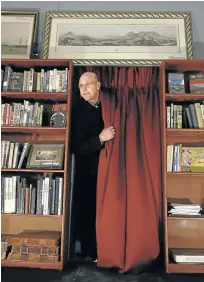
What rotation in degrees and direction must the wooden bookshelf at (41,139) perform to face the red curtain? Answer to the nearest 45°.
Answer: approximately 90° to its left

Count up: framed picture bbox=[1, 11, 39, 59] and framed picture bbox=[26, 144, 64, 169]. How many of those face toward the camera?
2

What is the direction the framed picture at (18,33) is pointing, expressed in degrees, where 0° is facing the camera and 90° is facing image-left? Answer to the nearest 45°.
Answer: approximately 0°

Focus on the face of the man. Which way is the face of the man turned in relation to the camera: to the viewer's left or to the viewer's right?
to the viewer's left

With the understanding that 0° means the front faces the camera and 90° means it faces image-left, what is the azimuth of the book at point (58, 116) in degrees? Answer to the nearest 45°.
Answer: approximately 0°

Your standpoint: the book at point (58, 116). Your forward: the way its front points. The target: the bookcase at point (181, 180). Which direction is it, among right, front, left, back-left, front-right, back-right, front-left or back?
left

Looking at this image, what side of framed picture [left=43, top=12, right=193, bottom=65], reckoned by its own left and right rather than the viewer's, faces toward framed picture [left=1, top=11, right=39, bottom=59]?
right
